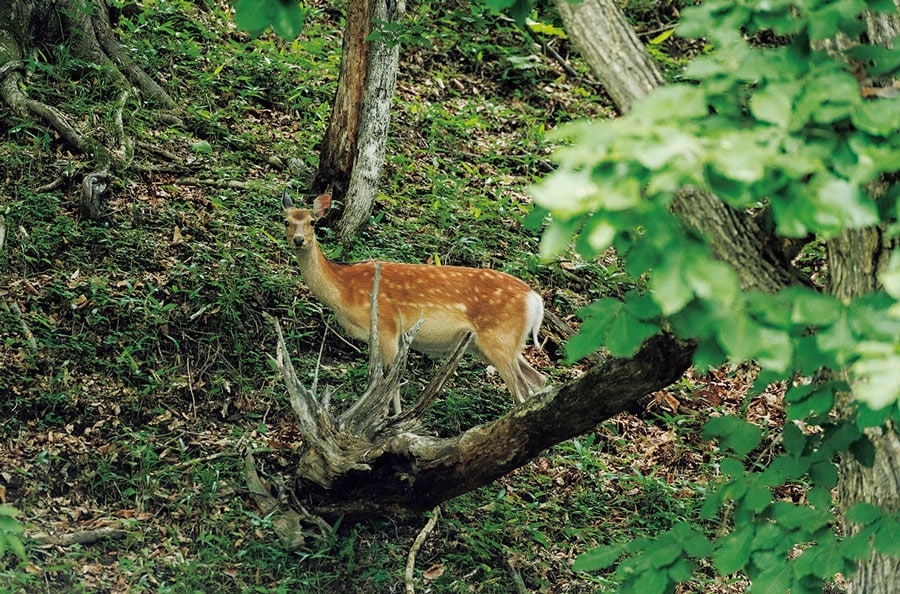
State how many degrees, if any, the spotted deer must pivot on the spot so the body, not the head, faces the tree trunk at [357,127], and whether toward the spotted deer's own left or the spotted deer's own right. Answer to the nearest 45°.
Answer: approximately 90° to the spotted deer's own right

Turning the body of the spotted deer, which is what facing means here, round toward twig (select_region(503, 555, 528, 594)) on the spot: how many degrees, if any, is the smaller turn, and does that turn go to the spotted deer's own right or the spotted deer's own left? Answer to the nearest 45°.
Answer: approximately 90° to the spotted deer's own left

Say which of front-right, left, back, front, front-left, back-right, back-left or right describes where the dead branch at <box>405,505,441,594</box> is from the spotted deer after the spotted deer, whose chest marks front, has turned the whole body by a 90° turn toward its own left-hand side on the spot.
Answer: front

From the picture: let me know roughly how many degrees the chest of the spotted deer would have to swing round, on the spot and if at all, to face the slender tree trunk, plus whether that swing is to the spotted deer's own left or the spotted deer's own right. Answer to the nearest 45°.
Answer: approximately 90° to the spotted deer's own right

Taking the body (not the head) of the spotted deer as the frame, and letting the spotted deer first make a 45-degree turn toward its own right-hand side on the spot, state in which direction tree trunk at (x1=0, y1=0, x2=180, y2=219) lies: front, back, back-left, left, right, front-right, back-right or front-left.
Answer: front

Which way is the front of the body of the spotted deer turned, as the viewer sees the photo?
to the viewer's left

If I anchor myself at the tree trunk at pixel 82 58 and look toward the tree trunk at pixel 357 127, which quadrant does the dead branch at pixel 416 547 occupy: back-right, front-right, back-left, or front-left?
front-right

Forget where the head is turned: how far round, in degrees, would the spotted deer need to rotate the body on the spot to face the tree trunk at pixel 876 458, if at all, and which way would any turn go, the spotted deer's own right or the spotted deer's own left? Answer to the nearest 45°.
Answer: approximately 90° to the spotted deer's own left

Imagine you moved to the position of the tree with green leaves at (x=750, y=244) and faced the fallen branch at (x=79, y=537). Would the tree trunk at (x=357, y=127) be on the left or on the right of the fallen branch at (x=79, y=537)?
right

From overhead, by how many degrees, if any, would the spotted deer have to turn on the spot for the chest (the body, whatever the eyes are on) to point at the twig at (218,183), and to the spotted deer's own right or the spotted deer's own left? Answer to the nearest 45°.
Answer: approximately 45° to the spotted deer's own right

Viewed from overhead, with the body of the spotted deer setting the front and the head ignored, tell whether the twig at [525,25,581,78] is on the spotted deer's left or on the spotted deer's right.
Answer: on the spotted deer's right

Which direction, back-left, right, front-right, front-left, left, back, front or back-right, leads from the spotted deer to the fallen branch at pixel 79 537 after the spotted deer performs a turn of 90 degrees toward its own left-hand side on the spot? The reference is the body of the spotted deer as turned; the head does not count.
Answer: front-right
